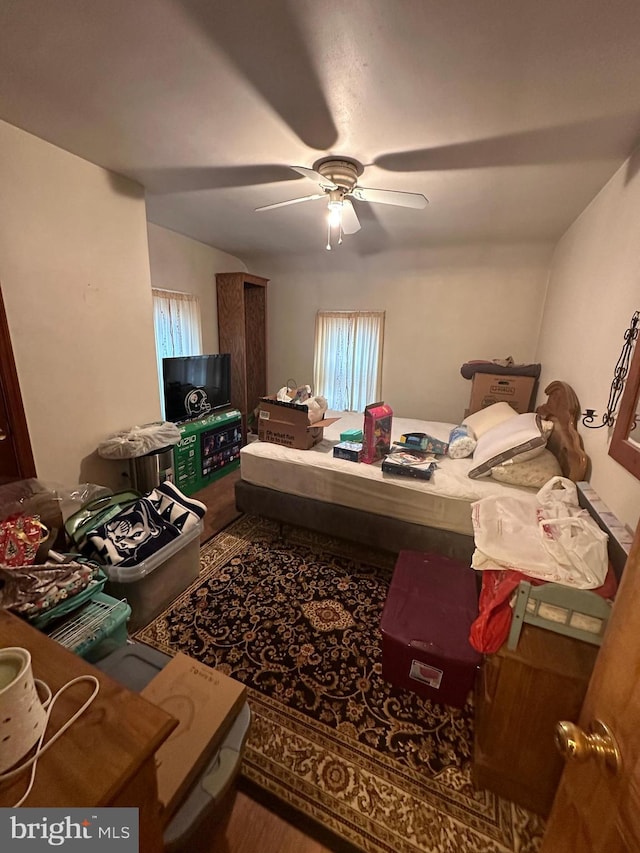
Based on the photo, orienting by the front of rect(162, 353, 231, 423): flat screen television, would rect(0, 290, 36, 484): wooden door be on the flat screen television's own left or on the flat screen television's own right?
on the flat screen television's own right

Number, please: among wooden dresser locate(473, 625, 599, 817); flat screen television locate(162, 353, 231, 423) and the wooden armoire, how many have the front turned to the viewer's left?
1

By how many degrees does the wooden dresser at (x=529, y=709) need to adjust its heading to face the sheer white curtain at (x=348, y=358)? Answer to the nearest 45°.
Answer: approximately 45° to its right

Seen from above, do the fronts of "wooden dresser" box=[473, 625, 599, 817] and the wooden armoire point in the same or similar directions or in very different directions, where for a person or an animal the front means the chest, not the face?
very different directions

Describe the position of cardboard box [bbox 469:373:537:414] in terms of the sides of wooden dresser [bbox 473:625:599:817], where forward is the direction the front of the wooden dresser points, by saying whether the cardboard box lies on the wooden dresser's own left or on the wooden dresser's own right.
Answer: on the wooden dresser's own right

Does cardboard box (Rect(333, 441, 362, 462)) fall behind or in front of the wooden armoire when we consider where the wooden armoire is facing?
in front

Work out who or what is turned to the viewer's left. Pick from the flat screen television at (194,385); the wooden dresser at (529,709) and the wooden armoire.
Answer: the wooden dresser

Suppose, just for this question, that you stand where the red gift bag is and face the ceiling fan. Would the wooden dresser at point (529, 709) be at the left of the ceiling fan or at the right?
right

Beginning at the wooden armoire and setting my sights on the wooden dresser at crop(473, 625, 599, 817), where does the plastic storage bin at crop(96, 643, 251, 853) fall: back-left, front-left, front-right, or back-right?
front-right

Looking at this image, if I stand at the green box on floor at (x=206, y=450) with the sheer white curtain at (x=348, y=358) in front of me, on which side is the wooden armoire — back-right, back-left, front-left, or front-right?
front-left

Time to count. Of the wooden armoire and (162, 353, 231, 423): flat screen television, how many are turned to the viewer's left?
0

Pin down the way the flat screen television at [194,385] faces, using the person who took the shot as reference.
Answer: facing the viewer and to the right of the viewer

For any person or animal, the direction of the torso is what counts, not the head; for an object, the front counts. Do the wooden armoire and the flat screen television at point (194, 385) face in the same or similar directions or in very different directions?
same or similar directions

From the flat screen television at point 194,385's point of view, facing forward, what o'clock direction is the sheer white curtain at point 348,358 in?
The sheer white curtain is roughly at 10 o'clock from the flat screen television.

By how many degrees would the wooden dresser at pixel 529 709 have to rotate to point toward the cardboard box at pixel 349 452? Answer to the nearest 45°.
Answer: approximately 45° to its right

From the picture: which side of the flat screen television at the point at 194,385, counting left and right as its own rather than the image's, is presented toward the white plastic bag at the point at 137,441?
right

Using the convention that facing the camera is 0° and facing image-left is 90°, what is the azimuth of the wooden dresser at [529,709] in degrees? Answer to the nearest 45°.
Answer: approximately 90°
